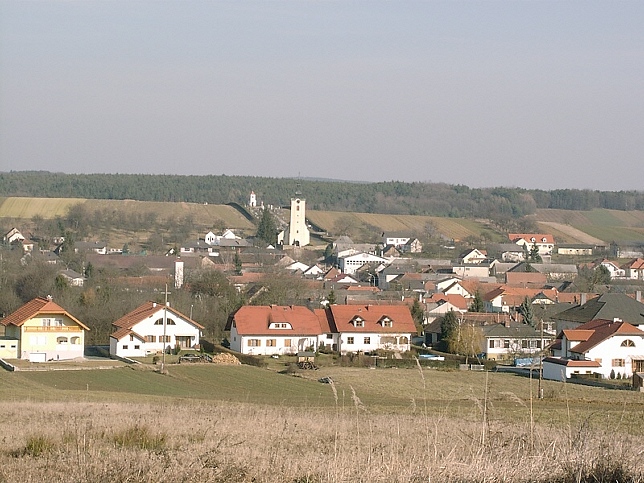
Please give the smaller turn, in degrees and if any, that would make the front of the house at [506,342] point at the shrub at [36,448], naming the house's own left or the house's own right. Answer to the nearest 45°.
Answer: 0° — it already faces it

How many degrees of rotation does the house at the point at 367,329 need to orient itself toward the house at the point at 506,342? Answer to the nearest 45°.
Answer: approximately 90° to its left

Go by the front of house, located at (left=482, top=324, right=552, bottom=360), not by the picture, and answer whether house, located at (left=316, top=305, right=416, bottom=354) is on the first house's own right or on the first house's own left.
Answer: on the first house's own right

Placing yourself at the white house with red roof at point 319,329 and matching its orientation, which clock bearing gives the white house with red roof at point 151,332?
the white house with red roof at point 151,332 is roughly at 2 o'clock from the white house with red roof at point 319,329.

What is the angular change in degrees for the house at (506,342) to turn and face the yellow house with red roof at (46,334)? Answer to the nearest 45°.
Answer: approximately 45° to its right

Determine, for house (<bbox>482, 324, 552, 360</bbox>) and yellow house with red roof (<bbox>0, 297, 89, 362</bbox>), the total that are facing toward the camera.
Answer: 2

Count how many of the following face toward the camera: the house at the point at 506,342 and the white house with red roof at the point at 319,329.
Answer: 2

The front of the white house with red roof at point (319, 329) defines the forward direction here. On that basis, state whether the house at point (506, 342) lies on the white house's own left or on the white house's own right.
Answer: on the white house's own left
